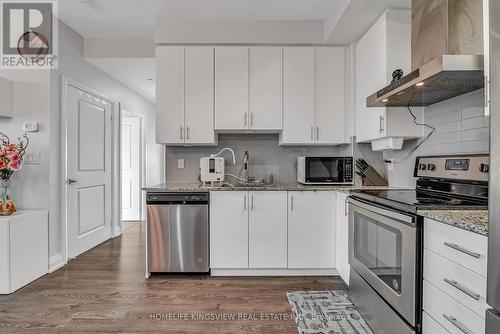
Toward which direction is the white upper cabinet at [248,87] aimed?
toward the camera

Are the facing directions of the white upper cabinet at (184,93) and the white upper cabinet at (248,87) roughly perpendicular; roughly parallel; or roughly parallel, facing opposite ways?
roughly parallel

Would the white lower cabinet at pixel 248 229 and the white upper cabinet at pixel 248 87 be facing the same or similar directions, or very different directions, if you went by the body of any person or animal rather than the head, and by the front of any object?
same or similar directions

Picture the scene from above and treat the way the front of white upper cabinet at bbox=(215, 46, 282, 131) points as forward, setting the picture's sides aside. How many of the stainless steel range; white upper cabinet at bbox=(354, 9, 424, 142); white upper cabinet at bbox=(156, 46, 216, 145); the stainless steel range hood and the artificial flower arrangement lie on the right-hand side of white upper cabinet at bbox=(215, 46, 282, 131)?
2

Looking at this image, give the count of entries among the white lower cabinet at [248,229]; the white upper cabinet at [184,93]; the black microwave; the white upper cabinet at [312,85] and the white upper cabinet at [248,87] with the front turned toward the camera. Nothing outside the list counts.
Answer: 5

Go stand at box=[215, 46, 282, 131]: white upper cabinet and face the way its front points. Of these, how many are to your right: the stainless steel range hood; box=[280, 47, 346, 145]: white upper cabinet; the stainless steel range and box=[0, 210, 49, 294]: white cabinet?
1

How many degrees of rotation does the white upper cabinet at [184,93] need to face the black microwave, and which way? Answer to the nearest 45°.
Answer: approximately 90° to its left

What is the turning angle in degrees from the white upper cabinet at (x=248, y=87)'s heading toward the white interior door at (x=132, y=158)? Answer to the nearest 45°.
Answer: approximately 135° to its right

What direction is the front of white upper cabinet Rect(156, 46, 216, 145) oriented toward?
toward the camera

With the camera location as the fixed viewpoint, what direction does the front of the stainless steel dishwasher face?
facing the viewer

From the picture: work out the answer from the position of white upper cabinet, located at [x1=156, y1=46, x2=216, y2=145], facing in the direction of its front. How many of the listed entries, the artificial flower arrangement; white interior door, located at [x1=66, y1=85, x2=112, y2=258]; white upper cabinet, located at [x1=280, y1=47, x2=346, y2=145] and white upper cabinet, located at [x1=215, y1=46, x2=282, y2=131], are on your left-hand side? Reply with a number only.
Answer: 2

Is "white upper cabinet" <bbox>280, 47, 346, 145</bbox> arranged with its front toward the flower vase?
no

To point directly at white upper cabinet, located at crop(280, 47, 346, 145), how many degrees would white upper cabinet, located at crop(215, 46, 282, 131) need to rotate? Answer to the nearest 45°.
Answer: approximately 90° to its left

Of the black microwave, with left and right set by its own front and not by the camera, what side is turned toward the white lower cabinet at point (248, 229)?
right

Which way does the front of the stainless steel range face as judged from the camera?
facing the viewer and to the left of the viewer

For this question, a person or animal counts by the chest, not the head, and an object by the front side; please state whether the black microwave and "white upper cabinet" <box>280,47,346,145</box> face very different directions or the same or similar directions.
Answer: same or similar directions
